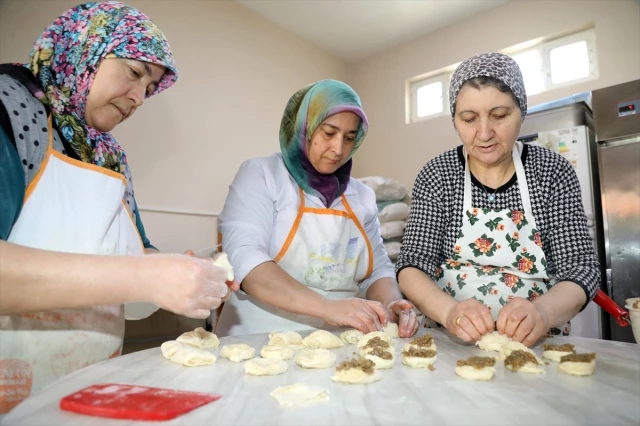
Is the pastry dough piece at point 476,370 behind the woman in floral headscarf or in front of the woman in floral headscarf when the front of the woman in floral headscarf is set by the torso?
in front

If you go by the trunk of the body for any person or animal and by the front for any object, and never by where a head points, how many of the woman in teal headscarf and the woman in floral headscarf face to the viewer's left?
0

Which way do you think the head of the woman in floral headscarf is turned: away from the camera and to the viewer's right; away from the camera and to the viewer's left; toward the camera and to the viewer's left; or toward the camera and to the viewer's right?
toward the camera and to the viewer's right

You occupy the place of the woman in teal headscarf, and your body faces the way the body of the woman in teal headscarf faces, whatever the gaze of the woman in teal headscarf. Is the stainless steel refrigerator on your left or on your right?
on your left

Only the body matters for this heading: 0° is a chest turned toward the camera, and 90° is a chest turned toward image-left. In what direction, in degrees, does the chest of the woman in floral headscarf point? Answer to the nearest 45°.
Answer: approximately 315°

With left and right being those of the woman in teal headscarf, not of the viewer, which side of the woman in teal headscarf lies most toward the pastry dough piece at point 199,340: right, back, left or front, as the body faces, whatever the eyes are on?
right

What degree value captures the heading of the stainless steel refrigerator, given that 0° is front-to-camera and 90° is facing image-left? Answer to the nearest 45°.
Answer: approximately 45°

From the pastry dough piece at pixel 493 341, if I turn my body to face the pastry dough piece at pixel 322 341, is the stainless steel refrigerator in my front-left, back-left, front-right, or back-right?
back-right

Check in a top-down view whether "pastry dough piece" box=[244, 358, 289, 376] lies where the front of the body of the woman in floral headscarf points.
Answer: yes

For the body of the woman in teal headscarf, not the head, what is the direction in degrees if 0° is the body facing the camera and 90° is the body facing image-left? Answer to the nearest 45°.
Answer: approximately 315°
